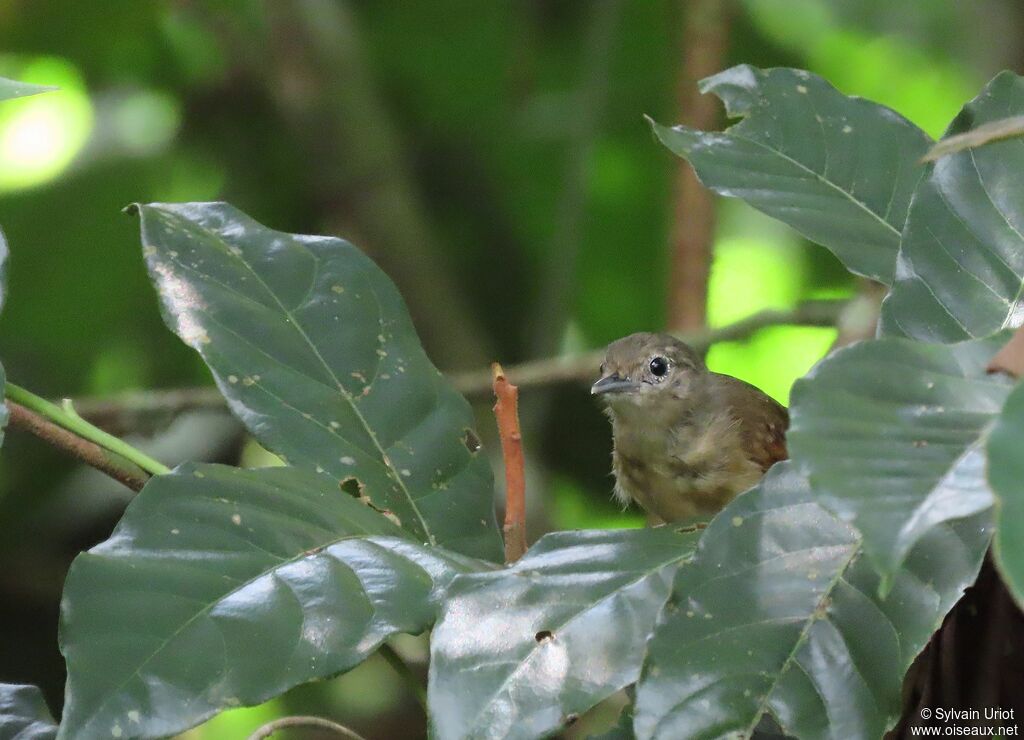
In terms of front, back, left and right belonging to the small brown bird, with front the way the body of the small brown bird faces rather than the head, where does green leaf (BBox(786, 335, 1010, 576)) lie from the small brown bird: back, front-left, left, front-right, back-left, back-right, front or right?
front-left

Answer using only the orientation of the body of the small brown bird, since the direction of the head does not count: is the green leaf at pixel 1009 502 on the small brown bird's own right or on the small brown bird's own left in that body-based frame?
on the small brown bird's own left

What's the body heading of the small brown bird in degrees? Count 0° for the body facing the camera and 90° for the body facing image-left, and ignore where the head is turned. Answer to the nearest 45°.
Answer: approximately 45°

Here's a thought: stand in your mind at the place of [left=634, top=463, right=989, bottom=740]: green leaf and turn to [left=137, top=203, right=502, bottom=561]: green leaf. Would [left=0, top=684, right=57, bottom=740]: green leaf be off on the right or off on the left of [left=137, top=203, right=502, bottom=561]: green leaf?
left

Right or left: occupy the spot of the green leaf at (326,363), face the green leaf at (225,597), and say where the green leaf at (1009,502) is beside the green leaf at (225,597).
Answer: left
